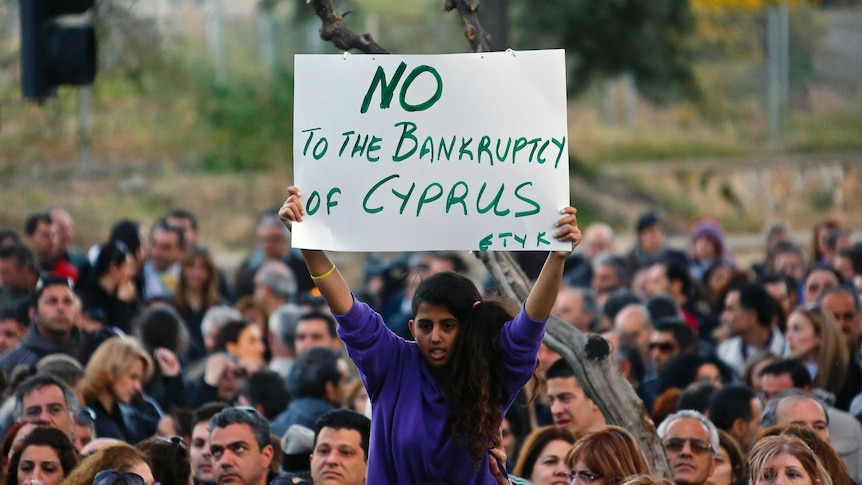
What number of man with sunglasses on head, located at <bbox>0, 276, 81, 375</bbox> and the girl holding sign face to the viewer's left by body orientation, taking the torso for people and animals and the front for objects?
0

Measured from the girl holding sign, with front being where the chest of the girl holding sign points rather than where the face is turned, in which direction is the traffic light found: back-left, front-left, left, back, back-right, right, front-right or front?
back-right

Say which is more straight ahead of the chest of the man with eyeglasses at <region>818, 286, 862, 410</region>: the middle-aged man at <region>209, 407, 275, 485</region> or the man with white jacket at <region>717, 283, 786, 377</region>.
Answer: the middle-aged man

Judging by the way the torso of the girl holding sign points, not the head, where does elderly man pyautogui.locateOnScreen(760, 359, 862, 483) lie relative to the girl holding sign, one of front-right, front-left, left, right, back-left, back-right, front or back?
back-left

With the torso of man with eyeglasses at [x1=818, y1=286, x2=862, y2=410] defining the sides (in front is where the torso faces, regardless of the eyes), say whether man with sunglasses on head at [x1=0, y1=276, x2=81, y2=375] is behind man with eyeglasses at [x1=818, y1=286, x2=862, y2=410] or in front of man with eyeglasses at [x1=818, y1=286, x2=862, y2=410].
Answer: in front

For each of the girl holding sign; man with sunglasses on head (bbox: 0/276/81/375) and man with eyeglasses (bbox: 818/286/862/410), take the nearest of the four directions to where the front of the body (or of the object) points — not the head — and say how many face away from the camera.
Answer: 0

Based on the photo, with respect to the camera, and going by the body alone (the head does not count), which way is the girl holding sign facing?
toward the camera

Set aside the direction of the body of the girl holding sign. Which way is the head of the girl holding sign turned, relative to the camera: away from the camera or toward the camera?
toward the camera

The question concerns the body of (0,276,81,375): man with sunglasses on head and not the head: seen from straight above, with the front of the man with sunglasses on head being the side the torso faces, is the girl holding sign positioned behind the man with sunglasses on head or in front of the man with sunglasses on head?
in front

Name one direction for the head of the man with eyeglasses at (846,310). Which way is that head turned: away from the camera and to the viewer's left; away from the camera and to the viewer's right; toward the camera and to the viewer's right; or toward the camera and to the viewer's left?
toward the camera and to the viewer's left

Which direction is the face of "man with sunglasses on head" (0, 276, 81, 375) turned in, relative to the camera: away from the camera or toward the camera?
toward the camera

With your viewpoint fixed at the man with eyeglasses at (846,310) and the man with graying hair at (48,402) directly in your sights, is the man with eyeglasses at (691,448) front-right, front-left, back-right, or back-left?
front-left
